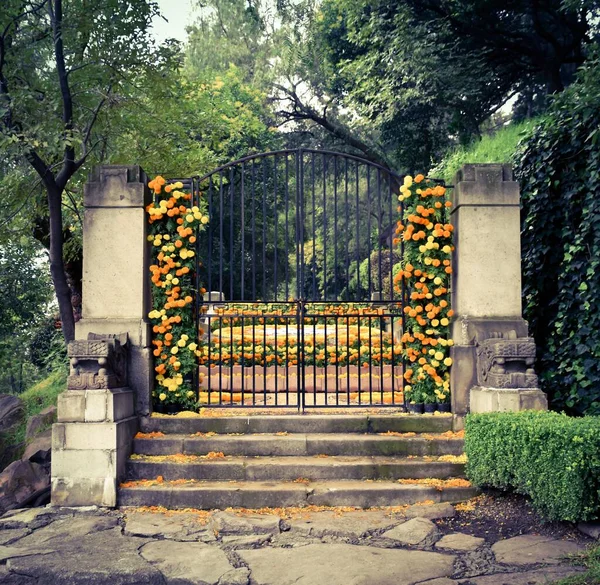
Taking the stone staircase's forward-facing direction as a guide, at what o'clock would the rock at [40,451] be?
The rock is roughly at 4 o'clock from the stone staircase.

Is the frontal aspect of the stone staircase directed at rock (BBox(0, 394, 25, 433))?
no

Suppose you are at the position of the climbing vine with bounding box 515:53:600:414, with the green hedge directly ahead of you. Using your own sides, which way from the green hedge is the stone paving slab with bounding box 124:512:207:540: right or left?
right

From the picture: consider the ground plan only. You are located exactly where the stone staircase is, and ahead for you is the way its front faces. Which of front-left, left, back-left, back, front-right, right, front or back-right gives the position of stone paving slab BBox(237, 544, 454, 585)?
front

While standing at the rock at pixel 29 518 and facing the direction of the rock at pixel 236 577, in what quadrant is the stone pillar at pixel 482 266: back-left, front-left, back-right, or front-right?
front-left

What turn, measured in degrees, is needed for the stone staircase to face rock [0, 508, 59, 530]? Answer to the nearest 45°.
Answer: approximately 90° to its right

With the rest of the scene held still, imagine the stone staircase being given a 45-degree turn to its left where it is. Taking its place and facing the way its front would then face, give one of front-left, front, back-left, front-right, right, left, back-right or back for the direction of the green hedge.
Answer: front

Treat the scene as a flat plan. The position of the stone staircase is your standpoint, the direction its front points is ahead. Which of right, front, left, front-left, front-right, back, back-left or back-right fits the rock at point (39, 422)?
back-right

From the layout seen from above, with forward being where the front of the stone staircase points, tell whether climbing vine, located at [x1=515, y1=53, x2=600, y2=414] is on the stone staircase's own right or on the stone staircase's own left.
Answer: on the stone staircase's own left

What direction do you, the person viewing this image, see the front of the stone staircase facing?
facing the viewer

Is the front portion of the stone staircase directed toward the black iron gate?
no

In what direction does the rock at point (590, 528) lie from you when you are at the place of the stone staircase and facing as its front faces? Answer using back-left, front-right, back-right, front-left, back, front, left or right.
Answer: front-left

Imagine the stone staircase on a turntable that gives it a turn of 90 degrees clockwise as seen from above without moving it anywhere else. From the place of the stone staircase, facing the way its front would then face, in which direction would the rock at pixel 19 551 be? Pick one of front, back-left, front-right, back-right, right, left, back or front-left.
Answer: front-left

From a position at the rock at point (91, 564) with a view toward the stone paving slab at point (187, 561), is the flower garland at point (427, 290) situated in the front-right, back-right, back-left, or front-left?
front-left

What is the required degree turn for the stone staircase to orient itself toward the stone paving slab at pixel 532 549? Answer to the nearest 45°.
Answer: approximately 45° to its left

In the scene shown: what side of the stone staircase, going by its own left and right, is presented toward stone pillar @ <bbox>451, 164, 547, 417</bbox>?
left
